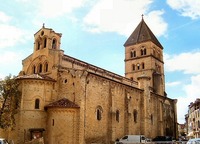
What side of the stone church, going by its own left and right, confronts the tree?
back

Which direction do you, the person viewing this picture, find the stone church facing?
facing away from the viewer and to the right of the viewer
